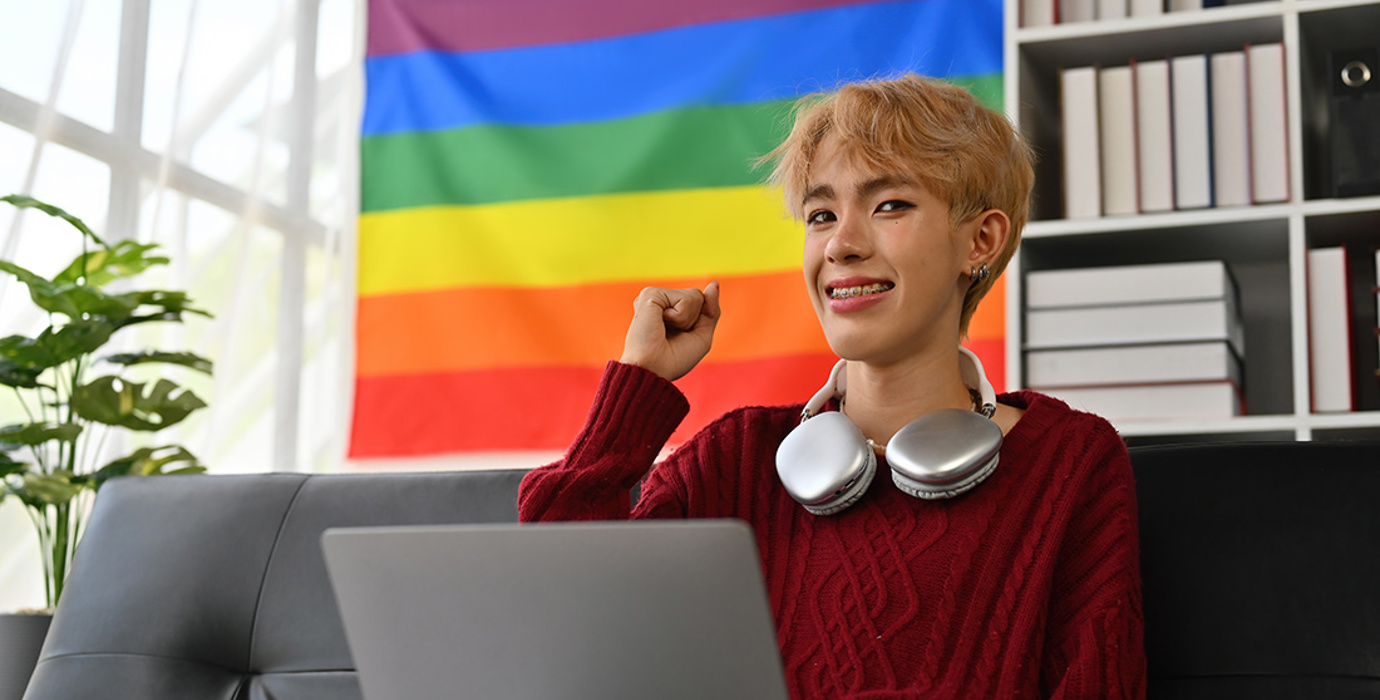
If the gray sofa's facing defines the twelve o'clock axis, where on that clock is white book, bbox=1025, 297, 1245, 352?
The white book is roughly at 8 o'clock from the gray sofa.

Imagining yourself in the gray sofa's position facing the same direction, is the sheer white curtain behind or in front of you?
behind

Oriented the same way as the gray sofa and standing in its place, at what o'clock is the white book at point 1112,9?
The white book is roughly at 8 o'clock from the gray sofa.

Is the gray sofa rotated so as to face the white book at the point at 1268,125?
no

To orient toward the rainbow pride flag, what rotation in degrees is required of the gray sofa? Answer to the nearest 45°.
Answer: approximately 180°

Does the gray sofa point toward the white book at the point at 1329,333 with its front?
no

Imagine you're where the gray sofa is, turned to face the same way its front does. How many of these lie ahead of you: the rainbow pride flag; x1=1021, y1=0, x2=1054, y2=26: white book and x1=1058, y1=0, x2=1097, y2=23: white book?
0

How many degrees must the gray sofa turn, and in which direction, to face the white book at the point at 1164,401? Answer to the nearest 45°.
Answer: approximately 135° to its left

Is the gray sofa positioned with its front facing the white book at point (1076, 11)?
no

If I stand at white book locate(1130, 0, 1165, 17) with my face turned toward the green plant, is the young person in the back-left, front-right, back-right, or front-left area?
front-left

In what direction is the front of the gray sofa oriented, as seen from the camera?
facing the viewer

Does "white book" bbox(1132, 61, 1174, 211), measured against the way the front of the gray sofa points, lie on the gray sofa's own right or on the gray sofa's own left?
on the gray sofa's own left

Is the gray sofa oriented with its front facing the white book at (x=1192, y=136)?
no
